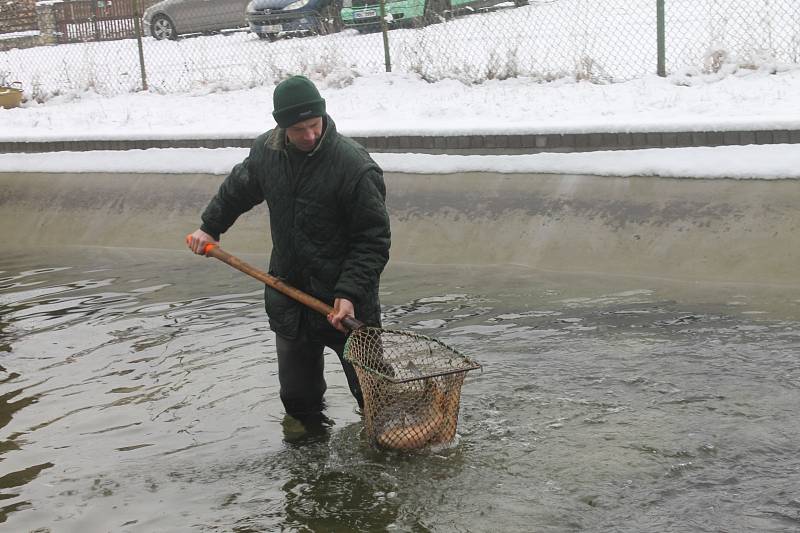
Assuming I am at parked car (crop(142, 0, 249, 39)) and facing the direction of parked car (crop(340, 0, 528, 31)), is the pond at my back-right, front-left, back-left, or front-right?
front-right

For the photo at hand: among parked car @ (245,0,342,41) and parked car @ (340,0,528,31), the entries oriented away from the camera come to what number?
0

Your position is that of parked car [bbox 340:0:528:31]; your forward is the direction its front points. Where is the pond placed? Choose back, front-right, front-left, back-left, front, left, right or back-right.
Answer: front-left

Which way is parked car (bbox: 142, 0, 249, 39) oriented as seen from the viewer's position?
to the viewer's left

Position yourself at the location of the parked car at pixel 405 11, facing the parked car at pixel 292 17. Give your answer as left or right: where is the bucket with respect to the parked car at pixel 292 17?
left

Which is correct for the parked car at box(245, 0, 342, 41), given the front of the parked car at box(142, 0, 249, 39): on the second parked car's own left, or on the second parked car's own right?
on the second parked car's own left

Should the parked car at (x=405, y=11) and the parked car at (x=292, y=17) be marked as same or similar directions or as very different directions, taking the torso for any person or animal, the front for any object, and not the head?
same or similar directions

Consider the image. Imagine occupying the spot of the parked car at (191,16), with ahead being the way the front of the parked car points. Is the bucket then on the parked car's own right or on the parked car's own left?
on the parked car's own left

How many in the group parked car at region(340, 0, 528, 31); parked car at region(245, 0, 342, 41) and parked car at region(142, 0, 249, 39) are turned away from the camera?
0

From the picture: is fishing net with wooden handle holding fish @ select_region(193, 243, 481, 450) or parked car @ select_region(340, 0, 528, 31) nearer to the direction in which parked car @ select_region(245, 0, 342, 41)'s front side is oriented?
the fishing net with wooden handle holding fish

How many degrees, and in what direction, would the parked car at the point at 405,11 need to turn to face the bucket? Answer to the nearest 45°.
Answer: approximately 45° to its right

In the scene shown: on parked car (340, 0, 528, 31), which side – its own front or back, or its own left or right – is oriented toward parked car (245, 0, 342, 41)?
right

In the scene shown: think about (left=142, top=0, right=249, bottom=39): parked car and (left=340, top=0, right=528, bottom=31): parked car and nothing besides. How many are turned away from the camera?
0

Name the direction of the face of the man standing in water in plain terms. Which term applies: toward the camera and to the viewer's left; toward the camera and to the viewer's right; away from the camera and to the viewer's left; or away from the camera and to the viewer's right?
toward the camera and to the viewer's right

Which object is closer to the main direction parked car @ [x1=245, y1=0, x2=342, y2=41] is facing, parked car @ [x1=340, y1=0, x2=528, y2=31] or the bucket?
the bucket

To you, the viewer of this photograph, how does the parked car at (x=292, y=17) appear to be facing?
facing the viewer and to the left of the viewer

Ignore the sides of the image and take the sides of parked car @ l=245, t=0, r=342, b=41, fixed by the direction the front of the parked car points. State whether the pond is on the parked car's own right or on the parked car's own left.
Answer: on the parked car's own left
